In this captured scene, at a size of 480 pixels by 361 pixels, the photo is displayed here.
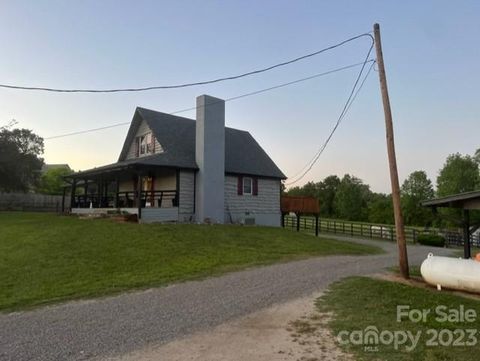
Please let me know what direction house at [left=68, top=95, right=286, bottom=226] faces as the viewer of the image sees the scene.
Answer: facing the viewer and to the left of the viewer

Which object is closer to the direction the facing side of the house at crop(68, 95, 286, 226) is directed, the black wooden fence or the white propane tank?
the white propane tank

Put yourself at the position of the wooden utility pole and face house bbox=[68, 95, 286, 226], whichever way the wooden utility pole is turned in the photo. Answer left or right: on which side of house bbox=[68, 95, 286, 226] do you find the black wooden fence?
right

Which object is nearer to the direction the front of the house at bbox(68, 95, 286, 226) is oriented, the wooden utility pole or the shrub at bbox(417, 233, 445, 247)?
the wooden utility pole

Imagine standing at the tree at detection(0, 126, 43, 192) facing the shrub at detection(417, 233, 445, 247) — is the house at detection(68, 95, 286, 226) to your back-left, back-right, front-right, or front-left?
front-right

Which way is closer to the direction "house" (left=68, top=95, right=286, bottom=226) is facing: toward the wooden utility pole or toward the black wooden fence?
the wooden utility pole

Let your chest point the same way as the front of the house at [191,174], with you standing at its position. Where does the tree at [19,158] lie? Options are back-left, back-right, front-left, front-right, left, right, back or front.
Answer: right

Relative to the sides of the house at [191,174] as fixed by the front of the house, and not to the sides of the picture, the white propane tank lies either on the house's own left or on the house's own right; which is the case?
on the house's own left

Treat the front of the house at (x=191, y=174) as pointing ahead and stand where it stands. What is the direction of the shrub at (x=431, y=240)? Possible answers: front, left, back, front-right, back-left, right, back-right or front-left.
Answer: back-left

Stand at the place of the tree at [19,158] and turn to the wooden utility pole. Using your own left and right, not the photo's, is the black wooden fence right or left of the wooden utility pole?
left

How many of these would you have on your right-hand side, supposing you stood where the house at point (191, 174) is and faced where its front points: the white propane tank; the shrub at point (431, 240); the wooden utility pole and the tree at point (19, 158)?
1

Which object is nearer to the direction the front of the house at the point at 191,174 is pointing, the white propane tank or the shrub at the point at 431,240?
the white propane tank

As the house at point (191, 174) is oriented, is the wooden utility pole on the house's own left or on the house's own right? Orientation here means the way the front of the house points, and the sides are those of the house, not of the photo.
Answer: on the house's own left

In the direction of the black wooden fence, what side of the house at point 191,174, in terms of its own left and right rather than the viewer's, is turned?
back

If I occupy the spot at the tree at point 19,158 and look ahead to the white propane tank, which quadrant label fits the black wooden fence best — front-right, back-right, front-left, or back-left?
front-left
